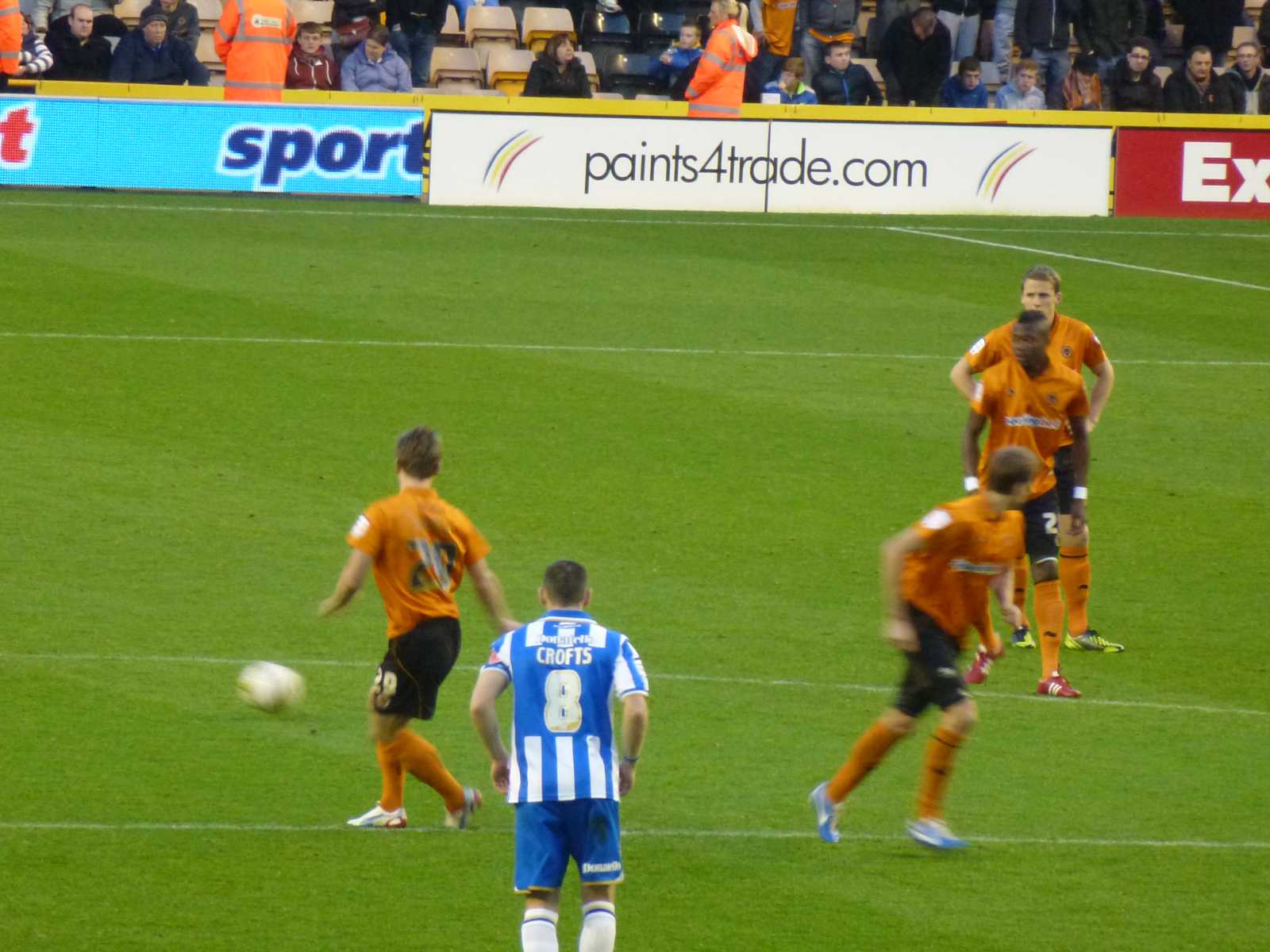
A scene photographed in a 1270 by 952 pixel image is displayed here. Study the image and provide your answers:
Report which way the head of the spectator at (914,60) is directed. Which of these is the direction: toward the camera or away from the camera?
toward the camera

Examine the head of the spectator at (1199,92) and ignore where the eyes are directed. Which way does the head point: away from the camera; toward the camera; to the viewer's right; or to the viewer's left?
toward the camera

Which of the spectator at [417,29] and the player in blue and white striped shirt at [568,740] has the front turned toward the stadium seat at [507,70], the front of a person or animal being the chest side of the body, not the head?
the player in blue and white striped shirt

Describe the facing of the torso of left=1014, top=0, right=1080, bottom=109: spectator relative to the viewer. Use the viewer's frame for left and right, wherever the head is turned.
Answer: facing the viewer

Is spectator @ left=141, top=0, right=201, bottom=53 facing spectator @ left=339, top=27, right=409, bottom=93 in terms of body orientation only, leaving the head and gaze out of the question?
no

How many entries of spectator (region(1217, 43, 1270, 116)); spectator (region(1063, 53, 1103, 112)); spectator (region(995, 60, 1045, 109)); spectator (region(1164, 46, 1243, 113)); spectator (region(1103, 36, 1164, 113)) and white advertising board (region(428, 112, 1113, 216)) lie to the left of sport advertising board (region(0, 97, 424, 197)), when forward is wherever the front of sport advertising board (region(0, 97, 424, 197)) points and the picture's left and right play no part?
6

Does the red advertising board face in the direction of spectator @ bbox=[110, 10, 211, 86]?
no

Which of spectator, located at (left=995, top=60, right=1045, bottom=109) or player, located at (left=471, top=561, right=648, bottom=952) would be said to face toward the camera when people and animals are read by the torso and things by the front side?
the spectator

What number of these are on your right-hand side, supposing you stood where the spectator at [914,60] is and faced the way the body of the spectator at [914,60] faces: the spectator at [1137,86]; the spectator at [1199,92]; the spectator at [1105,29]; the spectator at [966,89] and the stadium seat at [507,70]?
1

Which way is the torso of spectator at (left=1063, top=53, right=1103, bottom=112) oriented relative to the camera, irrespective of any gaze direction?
toward the camera

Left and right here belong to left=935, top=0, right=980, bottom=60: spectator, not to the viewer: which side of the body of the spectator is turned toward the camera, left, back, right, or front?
front

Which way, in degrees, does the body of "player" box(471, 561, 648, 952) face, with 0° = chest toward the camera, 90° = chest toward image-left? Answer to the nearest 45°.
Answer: approximately 180°

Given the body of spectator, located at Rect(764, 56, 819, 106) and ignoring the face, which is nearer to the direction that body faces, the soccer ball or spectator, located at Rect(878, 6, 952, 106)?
the soccer ball

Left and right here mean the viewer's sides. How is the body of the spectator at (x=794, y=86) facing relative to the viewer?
facing the viewer and to the left of the viewer

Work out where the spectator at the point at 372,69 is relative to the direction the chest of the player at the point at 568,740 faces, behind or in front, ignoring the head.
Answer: in front

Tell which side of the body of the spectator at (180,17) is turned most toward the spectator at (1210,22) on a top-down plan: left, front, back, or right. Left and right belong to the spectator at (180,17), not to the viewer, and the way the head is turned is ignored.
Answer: left

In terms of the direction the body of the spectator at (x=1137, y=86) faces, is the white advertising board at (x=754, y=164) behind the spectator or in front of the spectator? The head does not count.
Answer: in front

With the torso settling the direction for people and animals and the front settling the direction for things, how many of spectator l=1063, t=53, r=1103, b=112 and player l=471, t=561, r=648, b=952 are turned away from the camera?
1

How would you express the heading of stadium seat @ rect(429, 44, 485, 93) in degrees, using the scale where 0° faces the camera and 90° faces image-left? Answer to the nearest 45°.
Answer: approximately 0°

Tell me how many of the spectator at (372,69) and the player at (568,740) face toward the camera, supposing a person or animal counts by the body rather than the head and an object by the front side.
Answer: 1

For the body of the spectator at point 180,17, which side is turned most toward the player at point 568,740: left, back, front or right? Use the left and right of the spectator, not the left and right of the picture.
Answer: front

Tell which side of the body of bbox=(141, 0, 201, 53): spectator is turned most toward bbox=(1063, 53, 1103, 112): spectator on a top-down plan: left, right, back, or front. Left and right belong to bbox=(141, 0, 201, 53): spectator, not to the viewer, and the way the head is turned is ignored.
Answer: left

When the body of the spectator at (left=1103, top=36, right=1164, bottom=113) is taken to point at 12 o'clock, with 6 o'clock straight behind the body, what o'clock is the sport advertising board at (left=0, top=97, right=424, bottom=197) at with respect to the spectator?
The sport advertising board is roughly at 2 o'clock from the spectator.
